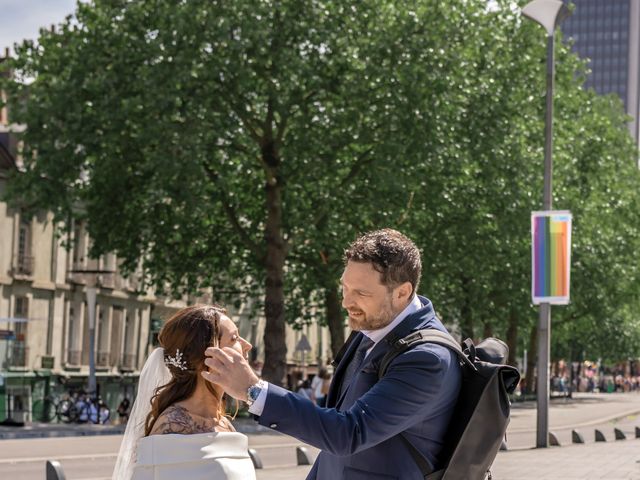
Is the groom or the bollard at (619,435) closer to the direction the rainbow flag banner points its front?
the groom

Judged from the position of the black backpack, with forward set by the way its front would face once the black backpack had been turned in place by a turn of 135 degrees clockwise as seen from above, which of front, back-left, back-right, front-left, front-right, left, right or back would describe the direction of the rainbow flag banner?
back-right

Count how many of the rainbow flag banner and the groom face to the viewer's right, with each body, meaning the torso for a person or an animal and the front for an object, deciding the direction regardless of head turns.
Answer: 0

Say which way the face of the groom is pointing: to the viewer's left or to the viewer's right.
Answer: to the viewer's left

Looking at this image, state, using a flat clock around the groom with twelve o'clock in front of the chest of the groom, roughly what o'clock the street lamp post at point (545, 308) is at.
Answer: The street lamp post is roughly at 5 o'clock from the groom.

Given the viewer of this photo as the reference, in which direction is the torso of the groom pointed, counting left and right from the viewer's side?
facing the viewer and to the left of the viewer

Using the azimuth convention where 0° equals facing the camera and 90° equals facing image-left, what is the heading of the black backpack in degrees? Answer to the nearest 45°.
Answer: approximately 270°

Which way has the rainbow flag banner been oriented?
toward the camera

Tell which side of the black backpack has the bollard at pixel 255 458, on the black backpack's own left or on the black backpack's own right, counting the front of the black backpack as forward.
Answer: on the black backpack's own left

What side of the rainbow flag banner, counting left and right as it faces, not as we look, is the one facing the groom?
front

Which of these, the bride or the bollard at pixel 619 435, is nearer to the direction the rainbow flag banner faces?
the bride

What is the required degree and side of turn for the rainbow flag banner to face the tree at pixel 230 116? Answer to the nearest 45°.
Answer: approximately 135° to its right
